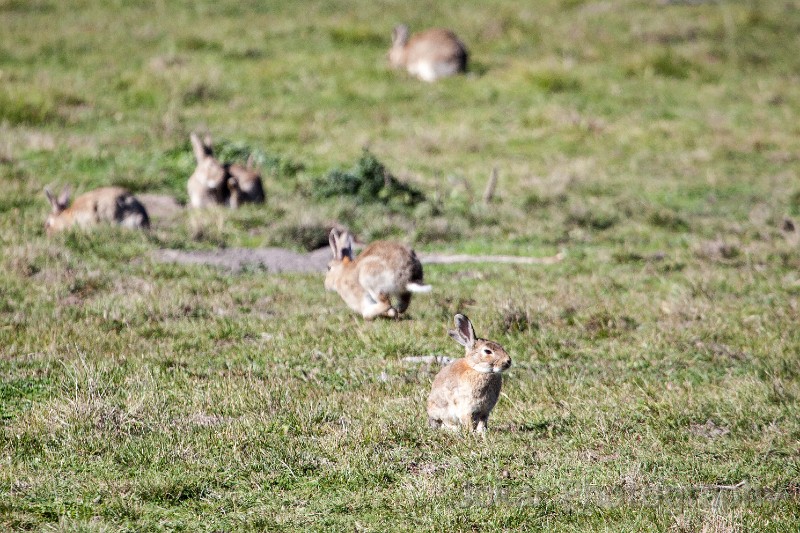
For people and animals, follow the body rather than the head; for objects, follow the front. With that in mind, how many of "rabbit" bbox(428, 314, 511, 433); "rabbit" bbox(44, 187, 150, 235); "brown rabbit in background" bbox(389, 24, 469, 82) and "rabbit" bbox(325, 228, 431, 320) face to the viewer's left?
3

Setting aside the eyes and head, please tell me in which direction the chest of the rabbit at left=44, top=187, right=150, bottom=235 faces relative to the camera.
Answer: to the viewer's left

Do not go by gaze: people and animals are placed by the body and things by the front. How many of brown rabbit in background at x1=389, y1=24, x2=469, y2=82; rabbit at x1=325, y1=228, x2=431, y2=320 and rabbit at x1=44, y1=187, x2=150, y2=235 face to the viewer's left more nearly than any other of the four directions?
3

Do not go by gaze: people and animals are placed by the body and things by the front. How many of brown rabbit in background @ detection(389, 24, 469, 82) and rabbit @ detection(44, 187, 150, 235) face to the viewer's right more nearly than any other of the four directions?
0

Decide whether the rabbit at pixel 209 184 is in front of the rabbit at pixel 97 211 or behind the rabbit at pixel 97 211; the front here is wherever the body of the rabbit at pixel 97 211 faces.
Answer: behind

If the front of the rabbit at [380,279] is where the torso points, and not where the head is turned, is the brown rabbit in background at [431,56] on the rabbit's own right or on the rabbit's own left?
on the rabbit's own right

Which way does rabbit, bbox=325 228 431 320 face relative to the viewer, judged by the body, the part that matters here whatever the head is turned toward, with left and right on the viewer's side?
facing to the left of the viewer

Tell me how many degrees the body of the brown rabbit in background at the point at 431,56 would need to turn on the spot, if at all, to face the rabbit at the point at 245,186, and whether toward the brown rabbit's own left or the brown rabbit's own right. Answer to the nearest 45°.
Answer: approximately 90° to the brown rabbit's own left

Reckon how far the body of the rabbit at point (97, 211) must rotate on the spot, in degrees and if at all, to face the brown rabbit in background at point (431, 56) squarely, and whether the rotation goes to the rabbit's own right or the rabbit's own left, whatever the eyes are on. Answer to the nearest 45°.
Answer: approximately 135° to the rabbit's own right

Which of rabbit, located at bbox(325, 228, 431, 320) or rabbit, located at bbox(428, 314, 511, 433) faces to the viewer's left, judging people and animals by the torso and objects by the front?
rabbit, located at bbox(325, 228, 431, 320)

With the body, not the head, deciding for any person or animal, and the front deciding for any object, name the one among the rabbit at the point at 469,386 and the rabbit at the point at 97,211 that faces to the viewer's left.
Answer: the rabbit at the point at 97,211

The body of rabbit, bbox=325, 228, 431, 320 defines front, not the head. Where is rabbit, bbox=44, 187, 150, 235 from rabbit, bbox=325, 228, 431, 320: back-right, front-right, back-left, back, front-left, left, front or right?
front-right

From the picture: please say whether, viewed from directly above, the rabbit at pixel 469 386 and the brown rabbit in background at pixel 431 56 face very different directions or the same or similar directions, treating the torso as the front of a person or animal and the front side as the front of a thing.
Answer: very different directions

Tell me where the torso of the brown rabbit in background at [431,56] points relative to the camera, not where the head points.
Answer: to the viewer's left
